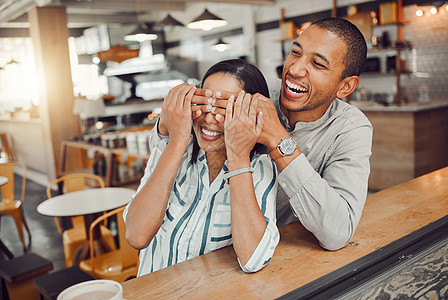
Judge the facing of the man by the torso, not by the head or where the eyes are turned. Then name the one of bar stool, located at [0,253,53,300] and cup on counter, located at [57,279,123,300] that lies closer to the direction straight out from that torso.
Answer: the cup on counter

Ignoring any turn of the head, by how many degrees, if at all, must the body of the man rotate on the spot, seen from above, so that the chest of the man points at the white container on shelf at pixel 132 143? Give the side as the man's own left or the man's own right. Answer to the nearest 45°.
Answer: approximately 90° to the man's own right

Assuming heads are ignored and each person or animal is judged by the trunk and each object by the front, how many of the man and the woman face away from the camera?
0

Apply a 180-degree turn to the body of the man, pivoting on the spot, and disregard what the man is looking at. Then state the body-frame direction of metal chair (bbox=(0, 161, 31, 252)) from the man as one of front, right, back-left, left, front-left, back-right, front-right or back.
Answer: left

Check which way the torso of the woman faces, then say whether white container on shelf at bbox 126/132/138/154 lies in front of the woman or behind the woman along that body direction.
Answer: behind

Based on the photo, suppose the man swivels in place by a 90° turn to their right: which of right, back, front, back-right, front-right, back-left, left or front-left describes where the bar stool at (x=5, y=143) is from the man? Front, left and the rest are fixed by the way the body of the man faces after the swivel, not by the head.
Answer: front

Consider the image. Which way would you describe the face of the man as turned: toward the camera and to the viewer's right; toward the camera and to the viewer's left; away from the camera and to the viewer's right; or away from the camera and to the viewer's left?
toward the camera and to the viewer's left

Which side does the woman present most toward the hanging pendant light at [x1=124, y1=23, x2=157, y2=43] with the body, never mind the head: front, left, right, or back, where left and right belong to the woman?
back

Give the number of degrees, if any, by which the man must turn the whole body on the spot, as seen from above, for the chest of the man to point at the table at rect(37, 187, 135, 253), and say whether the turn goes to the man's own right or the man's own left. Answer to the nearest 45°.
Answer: approximately 90° to the man's own right

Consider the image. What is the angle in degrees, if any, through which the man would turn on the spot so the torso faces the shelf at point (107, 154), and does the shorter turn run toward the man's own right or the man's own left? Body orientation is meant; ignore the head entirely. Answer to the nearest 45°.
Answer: approximately 90° to the man's own right

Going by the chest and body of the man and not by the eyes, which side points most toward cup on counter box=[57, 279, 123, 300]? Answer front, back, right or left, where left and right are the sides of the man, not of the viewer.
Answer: front

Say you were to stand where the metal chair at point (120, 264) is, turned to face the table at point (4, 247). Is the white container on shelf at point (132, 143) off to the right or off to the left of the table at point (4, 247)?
right
